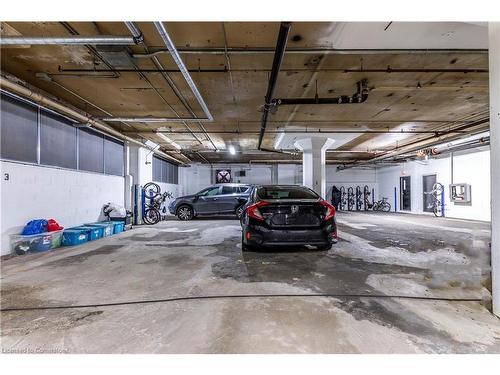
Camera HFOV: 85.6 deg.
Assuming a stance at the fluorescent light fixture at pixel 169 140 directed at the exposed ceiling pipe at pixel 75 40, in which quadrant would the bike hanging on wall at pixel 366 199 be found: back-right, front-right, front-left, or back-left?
back-left

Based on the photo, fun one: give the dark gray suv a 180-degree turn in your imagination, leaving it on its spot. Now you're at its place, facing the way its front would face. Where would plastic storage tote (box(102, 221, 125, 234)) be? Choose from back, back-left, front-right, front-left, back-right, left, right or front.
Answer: back-right

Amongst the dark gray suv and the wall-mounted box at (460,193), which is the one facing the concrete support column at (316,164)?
the wall-mounted box

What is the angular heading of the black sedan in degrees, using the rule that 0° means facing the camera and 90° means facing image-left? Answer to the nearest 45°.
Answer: approximately 180°

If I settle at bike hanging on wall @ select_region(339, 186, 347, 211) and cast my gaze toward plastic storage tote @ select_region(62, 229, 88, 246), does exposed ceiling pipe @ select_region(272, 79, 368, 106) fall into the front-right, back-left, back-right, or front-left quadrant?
front-left

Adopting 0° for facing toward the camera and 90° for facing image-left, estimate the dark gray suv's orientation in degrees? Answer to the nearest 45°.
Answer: approximately 90°

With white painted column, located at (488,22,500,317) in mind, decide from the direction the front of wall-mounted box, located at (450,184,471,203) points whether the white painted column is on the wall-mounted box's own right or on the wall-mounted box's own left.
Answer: on the wall-mounted box's own left

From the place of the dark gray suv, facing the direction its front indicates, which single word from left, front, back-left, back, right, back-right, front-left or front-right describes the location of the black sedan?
left

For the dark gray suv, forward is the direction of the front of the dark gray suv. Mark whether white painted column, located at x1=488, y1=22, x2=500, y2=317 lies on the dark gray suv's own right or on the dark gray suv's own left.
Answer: on the dark gray suv's own left

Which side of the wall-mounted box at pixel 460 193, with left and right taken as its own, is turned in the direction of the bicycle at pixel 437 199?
right

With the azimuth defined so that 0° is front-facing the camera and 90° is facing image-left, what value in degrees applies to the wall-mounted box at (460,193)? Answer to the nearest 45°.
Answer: approximately 45°

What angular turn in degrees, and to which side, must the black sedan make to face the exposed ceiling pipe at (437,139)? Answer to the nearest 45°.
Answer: approximately 45° to its right

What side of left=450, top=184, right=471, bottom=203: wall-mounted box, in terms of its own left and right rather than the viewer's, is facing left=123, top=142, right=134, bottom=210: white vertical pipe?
front

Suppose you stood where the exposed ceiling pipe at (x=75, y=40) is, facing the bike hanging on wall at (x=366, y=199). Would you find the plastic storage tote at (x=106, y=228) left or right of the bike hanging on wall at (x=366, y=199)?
left

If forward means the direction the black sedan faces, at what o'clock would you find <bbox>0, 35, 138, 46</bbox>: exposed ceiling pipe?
The exposed ceiling pipe is roughly at 8 o'clock from the black sedan.

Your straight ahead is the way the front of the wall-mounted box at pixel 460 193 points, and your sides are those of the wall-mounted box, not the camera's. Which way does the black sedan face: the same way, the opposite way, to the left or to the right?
to the right

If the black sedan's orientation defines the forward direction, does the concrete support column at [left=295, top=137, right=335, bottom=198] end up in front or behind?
in front

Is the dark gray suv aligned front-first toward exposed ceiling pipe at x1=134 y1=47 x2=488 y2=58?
no

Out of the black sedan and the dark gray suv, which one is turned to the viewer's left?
the dark gray suv
